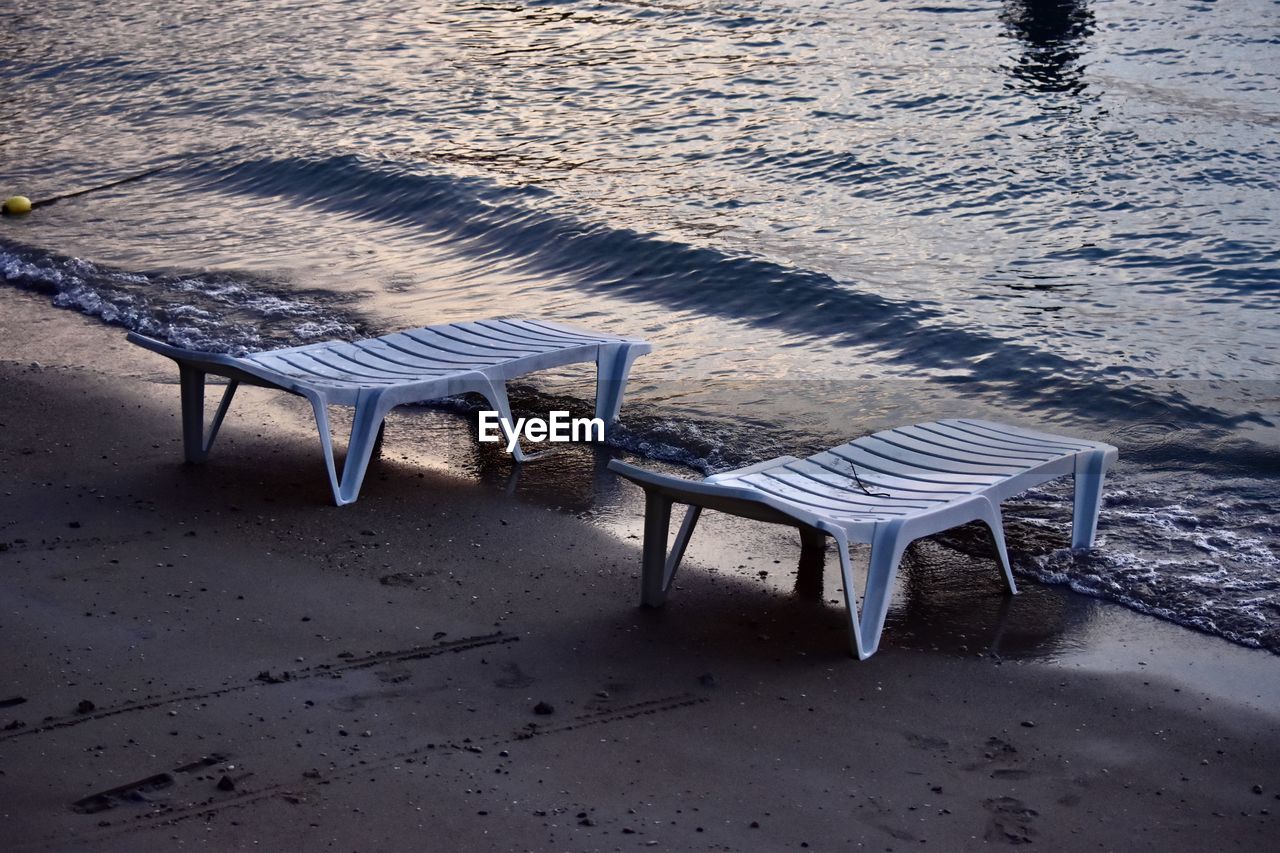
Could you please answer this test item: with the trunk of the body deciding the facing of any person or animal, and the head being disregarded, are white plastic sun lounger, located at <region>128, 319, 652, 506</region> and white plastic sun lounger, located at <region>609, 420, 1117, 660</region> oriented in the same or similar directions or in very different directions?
same or similar directions
